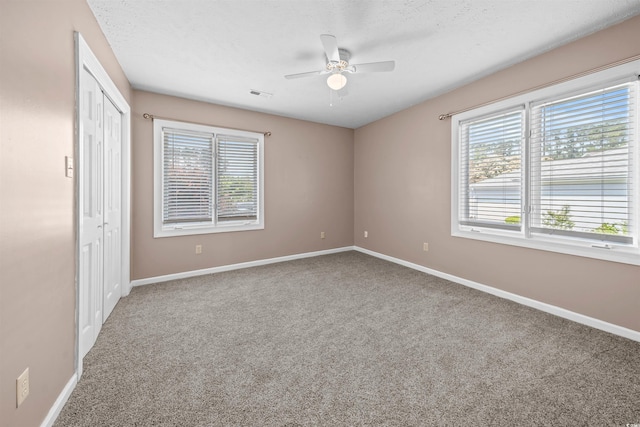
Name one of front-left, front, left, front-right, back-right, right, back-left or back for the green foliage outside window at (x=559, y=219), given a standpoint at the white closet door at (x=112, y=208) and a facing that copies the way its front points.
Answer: front-right

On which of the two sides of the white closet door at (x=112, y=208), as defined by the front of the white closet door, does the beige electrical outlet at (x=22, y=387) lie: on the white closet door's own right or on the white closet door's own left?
on the white closet door's own right

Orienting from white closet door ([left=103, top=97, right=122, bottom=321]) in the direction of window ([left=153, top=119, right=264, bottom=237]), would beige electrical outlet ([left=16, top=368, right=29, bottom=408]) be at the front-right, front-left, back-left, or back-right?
back-right

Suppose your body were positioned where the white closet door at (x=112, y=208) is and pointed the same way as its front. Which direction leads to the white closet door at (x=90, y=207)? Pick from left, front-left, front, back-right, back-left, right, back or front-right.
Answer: right

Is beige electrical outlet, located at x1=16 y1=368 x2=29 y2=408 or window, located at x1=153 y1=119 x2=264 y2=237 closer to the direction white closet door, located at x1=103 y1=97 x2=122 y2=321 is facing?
the window

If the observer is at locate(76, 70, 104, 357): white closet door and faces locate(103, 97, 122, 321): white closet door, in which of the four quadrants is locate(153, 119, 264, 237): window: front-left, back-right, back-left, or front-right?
front-right

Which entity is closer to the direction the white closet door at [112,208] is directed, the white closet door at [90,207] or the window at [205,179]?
the window

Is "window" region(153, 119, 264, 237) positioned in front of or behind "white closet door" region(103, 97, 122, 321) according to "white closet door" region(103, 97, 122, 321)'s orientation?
in front

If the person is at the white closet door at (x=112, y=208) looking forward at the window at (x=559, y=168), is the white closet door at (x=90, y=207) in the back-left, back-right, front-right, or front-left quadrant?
front-right

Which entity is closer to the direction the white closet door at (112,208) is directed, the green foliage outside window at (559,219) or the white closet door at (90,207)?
the green foliage outside window

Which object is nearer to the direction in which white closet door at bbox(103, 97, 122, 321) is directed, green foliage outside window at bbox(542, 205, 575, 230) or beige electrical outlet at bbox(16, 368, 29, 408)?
the green foliage outside window

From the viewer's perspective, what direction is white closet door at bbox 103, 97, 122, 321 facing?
to the viewer's right

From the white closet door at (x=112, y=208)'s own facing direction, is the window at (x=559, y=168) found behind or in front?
in front

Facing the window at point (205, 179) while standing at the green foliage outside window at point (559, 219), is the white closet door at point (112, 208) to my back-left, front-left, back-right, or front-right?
front-left
